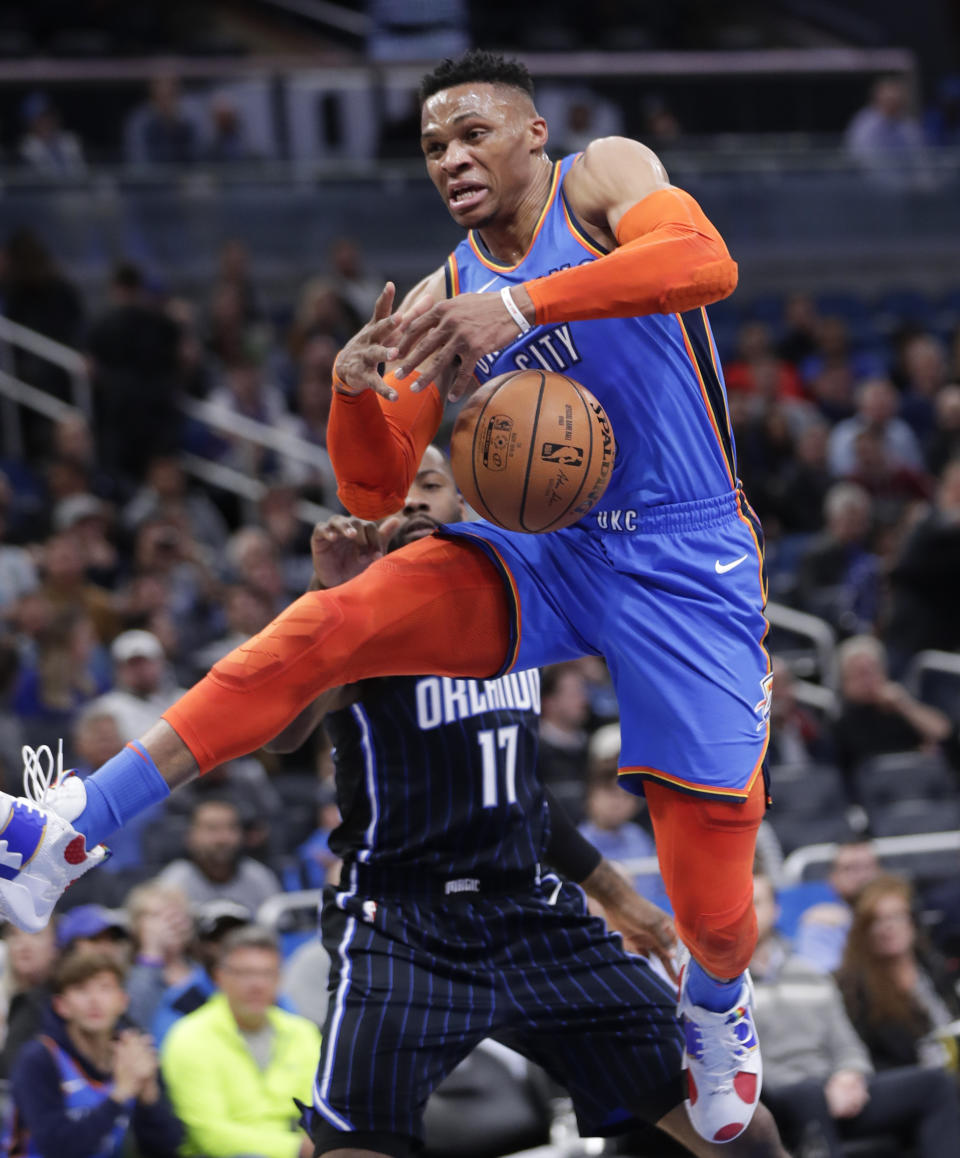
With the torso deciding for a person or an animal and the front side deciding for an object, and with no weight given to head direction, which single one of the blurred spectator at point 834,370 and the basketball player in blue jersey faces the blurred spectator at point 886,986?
the blurred spectator at point 834,370

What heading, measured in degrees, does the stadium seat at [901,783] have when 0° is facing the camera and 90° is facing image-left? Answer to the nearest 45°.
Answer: approximately 0°

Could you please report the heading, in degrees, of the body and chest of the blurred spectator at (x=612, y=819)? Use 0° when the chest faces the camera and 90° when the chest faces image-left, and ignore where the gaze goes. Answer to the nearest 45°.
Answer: approximately 0°

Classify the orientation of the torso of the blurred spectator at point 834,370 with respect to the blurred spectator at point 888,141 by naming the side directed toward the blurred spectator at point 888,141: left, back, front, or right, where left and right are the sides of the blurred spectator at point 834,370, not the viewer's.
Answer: back

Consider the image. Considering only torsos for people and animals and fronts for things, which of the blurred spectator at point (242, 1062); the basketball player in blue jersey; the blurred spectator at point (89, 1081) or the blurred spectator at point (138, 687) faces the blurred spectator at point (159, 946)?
the blurred spectator at point (138, 687)

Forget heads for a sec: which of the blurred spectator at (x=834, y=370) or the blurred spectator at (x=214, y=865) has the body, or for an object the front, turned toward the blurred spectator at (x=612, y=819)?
the blurred spectator at (x=834, y=370)

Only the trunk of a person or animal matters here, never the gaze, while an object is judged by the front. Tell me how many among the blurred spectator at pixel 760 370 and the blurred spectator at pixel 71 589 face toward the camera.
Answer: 2

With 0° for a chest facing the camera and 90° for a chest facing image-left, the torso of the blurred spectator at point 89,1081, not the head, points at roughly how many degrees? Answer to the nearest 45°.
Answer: approximately 315°

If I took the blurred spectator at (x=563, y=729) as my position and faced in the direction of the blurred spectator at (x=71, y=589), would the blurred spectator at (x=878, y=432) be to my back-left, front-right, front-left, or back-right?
back-right
